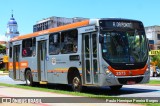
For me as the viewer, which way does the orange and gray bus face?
facing the viewer and to the right of the viewer
